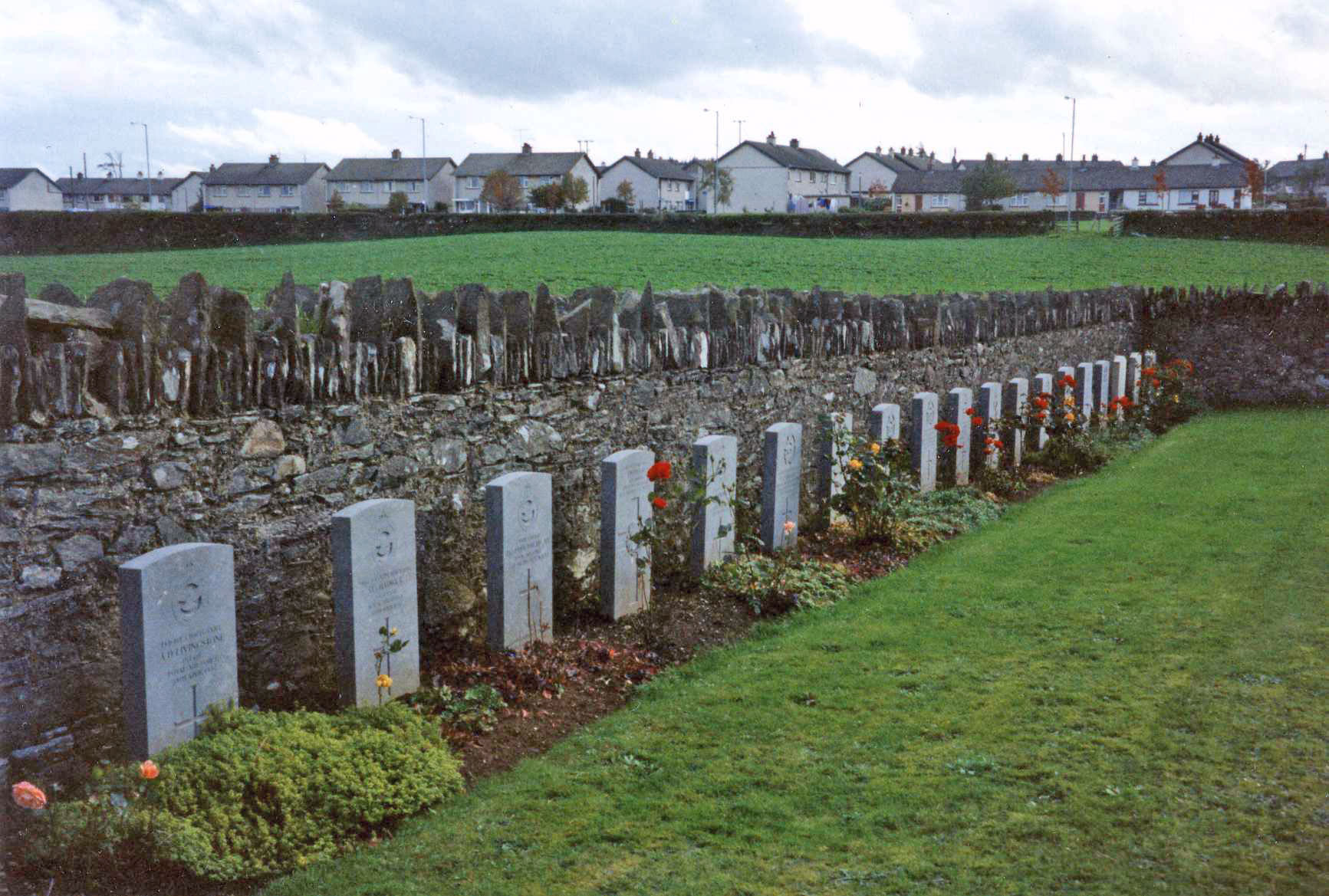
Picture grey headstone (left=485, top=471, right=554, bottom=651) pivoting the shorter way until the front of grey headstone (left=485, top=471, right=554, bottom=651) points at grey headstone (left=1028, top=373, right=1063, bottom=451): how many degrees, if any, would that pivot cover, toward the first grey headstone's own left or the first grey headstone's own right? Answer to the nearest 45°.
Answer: approximately 90° to the first grey headstone's own left

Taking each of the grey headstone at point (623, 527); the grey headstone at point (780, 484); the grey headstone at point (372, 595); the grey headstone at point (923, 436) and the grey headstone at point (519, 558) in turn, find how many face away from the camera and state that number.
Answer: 0

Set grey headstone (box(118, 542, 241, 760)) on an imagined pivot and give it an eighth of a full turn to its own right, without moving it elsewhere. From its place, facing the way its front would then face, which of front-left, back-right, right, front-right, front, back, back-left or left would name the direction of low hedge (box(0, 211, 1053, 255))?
back

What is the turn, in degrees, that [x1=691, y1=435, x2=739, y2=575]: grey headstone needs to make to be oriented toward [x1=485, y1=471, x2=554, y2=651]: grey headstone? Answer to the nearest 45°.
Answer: approximately 90° to its right

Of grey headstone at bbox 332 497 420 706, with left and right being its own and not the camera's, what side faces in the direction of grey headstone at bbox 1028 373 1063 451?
left

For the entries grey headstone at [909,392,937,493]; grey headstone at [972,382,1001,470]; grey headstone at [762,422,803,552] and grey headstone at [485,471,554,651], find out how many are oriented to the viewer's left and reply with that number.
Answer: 0

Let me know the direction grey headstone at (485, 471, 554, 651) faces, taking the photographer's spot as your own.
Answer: facing the viewer and to the right of the viewer

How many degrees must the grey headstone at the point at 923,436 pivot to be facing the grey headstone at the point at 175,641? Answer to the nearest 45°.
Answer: approximately 45° to its right

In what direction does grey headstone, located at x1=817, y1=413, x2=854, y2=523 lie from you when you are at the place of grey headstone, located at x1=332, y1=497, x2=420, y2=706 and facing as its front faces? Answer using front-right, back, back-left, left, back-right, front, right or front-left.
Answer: left

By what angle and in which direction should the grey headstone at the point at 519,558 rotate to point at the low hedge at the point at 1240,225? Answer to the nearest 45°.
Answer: approximately 90° to its left

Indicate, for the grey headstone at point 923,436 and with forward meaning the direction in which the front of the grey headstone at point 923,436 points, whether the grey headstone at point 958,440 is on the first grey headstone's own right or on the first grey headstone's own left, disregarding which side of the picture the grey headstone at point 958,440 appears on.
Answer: on the first grey headstone's own left

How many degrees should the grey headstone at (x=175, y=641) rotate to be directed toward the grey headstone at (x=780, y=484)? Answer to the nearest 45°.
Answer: approximately 90° to its left

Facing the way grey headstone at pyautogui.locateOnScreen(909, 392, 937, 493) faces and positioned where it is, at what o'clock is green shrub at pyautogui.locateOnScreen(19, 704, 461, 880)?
The green shrub is roughly at 2 o'clock from the grey headstone.

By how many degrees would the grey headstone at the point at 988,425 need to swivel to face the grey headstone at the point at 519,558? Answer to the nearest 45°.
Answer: approximately 45° to its right

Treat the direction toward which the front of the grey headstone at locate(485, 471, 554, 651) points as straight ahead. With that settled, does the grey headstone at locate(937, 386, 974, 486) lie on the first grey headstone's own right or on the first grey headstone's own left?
on the first grey headstone's own left

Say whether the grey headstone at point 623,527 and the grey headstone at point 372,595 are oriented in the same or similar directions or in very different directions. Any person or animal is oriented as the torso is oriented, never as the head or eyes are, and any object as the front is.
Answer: same or similar directions

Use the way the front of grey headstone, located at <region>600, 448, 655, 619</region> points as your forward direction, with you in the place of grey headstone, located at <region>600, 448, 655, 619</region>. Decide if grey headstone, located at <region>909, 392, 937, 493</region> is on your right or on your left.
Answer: on your left

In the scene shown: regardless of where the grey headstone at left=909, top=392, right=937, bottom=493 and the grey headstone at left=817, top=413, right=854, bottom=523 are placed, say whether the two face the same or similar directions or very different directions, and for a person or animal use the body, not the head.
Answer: same or similar directions

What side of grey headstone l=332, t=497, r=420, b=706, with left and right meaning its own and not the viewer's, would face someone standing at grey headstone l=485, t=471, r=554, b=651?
left

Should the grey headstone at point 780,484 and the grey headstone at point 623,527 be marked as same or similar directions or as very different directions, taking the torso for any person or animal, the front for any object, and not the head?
same or similar directions
